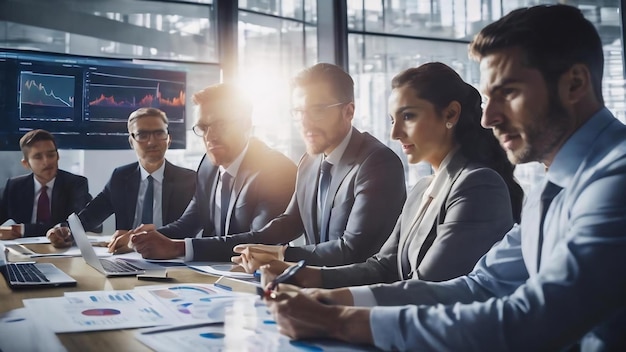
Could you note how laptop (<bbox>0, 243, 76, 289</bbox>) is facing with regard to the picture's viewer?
facing to the right of the viewer

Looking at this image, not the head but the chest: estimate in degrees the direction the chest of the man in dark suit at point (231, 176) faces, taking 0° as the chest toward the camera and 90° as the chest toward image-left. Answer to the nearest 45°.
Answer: approximately 45°

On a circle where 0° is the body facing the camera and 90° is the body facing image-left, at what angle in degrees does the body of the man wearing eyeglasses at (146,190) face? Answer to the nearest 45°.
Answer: approximately 0°
